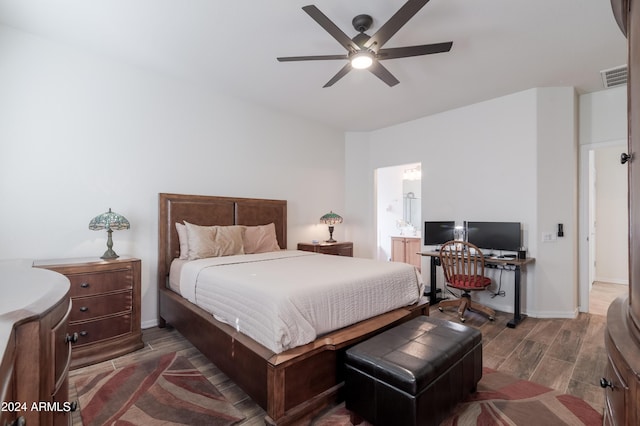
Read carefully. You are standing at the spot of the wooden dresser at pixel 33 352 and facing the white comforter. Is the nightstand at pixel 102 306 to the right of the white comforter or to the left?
left

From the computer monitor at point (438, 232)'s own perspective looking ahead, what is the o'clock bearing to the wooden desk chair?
The wooden desk chair is roughly at 11 o'clock from the computer monitor.

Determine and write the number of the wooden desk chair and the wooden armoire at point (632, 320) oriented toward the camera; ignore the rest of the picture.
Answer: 0

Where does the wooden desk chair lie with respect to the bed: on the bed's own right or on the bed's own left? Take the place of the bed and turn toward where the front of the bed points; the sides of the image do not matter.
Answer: on the bed's own left

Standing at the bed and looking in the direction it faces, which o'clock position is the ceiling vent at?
The ceiling vent is roughly at 10 o'clock from the bed.

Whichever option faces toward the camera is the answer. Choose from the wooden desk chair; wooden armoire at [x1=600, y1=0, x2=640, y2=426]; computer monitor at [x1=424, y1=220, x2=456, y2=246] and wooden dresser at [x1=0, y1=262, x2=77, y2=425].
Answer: the computer monitor

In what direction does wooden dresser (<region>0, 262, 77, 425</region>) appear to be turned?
to the viewer's right

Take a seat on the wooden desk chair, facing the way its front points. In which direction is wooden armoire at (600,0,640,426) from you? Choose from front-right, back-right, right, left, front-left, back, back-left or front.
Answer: back-right

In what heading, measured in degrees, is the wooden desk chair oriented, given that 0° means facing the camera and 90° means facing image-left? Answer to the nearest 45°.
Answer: approximately 225°

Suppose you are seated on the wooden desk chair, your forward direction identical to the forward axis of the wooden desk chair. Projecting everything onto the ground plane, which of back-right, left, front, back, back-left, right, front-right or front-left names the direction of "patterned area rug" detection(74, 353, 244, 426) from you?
back

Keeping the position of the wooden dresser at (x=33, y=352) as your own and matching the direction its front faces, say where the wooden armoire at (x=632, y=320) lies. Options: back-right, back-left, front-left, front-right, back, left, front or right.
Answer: front-right

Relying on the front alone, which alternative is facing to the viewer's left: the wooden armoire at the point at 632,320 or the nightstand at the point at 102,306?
the wooden armoire

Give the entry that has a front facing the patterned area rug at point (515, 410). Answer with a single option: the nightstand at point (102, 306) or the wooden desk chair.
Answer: the nightstand

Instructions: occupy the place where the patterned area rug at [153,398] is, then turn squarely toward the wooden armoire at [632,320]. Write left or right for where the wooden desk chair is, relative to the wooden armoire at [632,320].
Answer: left
